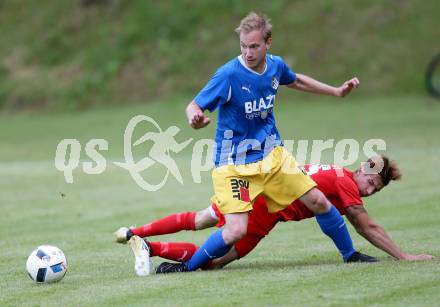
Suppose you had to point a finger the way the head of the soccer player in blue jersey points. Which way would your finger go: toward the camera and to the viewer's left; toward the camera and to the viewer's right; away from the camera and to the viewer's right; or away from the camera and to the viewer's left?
toward the camera and to the viewer's left

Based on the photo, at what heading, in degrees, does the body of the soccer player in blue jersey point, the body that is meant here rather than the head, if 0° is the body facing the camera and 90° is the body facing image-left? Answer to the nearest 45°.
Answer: approximately 315°
